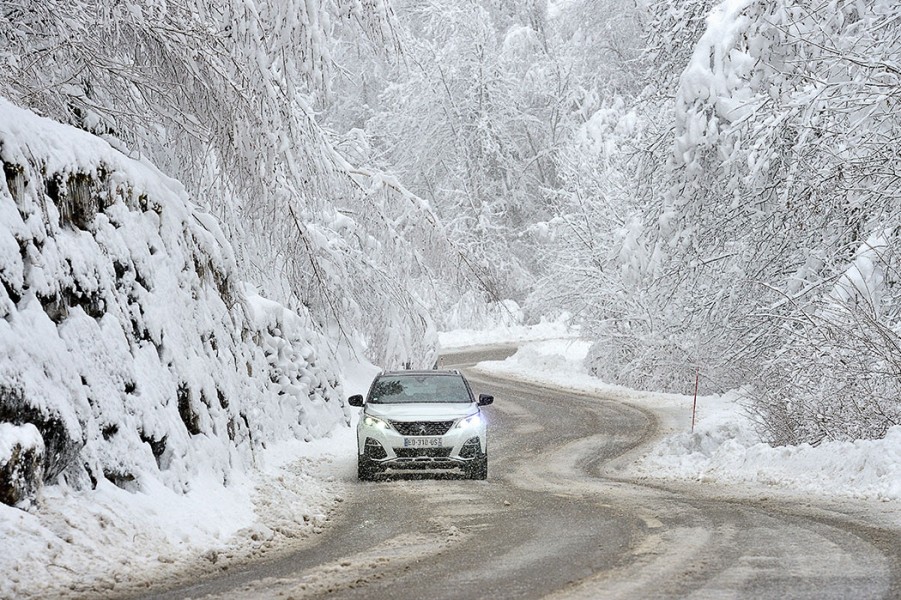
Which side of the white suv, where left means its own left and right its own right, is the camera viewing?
front
